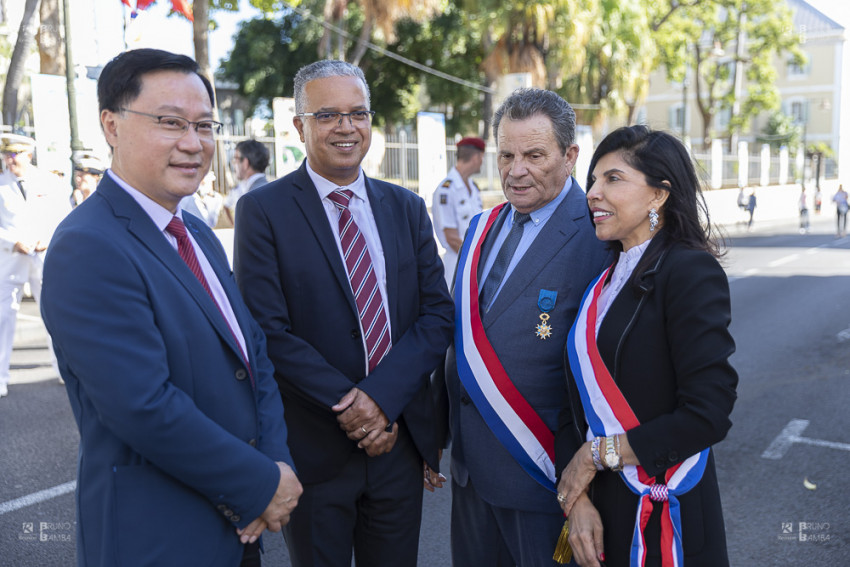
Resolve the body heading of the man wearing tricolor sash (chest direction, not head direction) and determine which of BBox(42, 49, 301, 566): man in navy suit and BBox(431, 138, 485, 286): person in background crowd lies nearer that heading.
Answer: the man in navy suit

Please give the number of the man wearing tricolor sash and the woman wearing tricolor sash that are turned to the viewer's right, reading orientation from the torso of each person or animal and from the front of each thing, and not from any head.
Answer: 0

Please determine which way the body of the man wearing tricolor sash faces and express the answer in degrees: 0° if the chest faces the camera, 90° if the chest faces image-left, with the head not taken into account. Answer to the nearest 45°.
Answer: approximately 45°

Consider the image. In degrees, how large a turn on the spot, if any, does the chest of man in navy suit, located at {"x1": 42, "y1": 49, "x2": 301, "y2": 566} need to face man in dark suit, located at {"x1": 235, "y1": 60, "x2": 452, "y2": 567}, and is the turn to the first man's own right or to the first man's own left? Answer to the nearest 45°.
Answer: approximately 90° to the first man's own left

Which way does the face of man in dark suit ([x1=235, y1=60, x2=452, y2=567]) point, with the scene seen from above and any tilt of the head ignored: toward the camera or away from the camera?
toward the camera

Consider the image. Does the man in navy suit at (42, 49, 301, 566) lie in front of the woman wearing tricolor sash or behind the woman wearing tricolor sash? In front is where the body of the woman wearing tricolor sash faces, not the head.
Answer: in front

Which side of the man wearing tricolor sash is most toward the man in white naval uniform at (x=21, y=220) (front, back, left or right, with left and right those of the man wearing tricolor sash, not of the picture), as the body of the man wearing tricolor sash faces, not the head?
right

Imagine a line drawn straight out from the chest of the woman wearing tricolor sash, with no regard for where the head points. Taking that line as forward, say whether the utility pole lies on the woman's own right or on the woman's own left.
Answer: on the woman's own right

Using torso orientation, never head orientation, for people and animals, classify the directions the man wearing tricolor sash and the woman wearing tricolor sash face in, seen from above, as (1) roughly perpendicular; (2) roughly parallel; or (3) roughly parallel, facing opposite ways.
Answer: roughly parallel

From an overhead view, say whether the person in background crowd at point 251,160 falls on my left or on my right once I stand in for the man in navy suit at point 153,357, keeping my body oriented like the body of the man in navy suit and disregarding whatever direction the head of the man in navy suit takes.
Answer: on my left

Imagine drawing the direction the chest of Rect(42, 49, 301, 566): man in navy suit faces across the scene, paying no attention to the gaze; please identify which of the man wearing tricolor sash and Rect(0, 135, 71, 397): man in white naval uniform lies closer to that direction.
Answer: the man wearing tricolor sash

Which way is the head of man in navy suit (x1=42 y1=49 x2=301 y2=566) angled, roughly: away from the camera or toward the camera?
toward the camera
